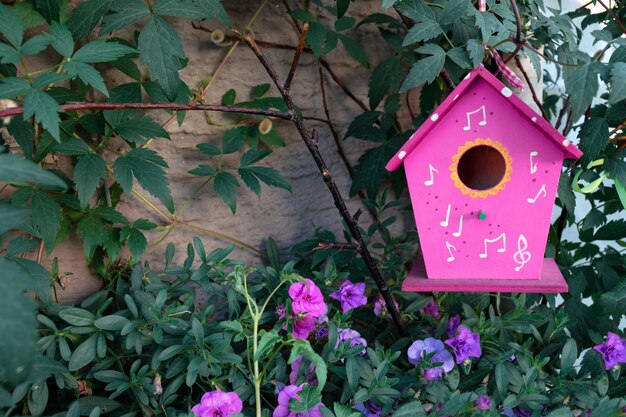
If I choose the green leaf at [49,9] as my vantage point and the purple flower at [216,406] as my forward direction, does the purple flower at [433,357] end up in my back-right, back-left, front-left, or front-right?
front-left

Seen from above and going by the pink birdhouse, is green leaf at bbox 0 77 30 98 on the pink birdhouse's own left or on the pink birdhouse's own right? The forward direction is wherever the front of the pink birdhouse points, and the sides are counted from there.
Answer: on the pink birdhouse's own right

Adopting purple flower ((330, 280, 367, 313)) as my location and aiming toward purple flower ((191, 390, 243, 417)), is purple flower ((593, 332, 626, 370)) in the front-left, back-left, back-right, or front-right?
back-left

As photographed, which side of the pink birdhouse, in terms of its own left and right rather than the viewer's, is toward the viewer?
front
